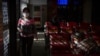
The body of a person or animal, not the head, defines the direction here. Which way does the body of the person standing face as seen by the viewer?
toward the camera
